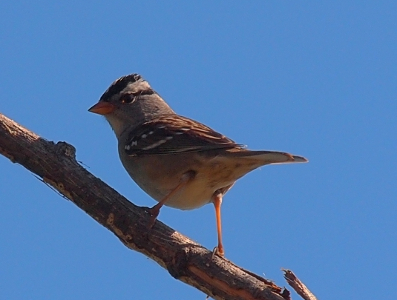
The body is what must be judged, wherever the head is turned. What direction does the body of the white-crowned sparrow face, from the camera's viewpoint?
to the viewer's left
